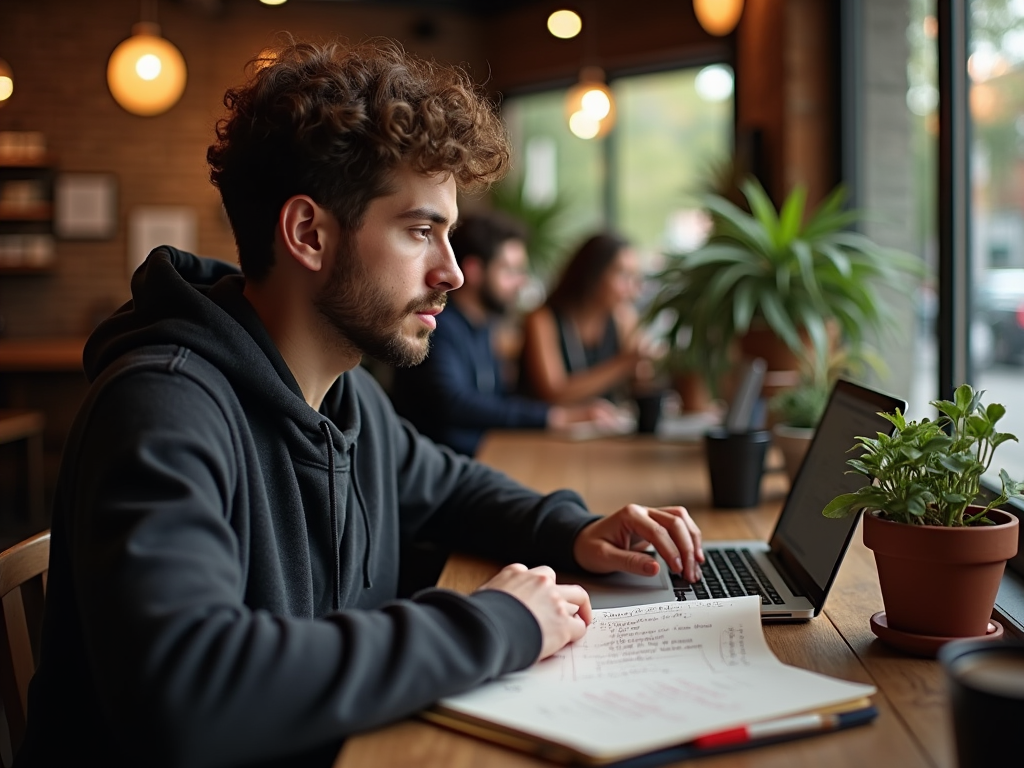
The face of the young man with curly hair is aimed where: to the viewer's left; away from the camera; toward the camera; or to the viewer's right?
to the viewer's right

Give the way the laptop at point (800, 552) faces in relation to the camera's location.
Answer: facing to the left of the viewer

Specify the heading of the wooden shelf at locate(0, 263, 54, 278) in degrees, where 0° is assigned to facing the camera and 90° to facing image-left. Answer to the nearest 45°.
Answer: approximately 0°

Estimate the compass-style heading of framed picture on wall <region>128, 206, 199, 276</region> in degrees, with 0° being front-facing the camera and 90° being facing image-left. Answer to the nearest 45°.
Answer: approximately 0°

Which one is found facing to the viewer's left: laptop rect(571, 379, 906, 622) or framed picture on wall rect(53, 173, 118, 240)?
the laptop

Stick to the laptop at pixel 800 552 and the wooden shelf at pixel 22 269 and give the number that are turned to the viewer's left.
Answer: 1

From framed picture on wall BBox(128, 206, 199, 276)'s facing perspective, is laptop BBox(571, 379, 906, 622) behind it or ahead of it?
ahead

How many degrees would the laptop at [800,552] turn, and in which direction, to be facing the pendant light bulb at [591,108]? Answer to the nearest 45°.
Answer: approximately 90° to its right
